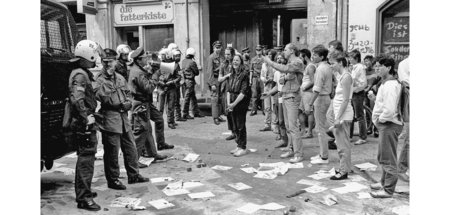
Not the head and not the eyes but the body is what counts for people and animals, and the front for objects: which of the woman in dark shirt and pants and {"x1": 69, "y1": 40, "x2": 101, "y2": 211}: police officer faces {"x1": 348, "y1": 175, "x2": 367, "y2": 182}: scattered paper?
the police officer

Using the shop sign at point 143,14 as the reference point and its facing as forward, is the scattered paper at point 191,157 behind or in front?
in front

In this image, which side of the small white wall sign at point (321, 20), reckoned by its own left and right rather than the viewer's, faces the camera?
front

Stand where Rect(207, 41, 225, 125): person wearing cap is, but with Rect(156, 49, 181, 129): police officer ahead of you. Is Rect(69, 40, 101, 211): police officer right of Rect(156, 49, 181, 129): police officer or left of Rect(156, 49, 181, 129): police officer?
left

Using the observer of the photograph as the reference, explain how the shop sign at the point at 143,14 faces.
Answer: facing the viewer

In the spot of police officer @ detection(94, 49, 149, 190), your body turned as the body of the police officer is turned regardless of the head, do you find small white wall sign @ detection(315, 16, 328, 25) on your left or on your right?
on your left

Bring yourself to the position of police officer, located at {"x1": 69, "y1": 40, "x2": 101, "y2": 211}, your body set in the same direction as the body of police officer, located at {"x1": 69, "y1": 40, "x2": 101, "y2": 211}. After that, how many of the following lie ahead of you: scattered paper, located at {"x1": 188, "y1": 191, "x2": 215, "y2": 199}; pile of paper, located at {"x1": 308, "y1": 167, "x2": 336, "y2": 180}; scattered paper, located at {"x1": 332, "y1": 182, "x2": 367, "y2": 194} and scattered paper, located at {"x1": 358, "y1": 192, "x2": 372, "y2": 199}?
4

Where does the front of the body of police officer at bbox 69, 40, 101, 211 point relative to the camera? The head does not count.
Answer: to the viewer's right

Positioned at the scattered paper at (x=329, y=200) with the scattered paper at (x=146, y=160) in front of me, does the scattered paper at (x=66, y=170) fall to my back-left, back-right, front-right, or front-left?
front-left

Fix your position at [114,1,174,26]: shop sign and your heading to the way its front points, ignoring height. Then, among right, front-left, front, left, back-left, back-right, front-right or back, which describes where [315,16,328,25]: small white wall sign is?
front-left

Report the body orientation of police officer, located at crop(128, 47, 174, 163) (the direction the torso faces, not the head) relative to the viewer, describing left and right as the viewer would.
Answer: facing to the right of the viewer

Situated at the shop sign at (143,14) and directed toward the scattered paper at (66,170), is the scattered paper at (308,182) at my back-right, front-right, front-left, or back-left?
front-left

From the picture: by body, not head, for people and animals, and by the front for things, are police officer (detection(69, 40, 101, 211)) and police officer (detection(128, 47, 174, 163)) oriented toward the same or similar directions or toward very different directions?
same or similar directions

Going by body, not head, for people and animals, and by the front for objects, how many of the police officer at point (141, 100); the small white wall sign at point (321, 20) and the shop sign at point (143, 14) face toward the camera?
2

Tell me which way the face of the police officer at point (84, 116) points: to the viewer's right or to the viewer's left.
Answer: to the viewer's right

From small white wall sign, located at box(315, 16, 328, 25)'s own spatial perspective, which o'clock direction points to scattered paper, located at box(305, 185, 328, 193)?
The scattered paper is roughly at 12 o'clock from the small white wall sign.

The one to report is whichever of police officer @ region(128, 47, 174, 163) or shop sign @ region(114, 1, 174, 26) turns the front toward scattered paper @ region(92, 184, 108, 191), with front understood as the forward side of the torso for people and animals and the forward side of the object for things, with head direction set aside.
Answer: the shop sign

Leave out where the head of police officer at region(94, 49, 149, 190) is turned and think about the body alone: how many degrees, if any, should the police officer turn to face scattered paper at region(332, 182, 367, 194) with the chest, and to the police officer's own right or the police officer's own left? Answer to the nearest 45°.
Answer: approximately 45° to the police officer's own left

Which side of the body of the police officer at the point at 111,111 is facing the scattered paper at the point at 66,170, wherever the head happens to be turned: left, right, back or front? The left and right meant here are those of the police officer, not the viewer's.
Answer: back
